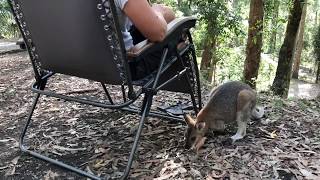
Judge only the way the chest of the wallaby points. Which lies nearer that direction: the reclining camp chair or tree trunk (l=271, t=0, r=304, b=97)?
the reclining camp chair

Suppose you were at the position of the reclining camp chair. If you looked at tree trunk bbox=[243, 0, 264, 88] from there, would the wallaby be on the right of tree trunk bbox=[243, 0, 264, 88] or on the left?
right

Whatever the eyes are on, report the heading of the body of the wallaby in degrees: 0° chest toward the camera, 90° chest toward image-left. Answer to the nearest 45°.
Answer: approximately 45°

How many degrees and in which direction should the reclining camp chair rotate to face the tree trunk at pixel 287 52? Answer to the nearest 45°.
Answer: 0° — it already faces it

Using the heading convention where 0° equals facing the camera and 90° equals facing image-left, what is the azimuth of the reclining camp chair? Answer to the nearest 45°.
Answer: approximately 225°

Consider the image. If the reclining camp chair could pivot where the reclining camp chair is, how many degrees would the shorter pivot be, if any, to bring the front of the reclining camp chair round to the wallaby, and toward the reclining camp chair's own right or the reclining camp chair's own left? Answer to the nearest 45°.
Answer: approximately 45° to the reclining camp chair's own right

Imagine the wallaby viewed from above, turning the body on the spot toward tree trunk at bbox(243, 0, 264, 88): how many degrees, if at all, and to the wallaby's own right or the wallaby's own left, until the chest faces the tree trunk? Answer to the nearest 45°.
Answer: approximately 135° to the wallaby's own right

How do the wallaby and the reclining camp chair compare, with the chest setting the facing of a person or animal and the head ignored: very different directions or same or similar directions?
very different directions
